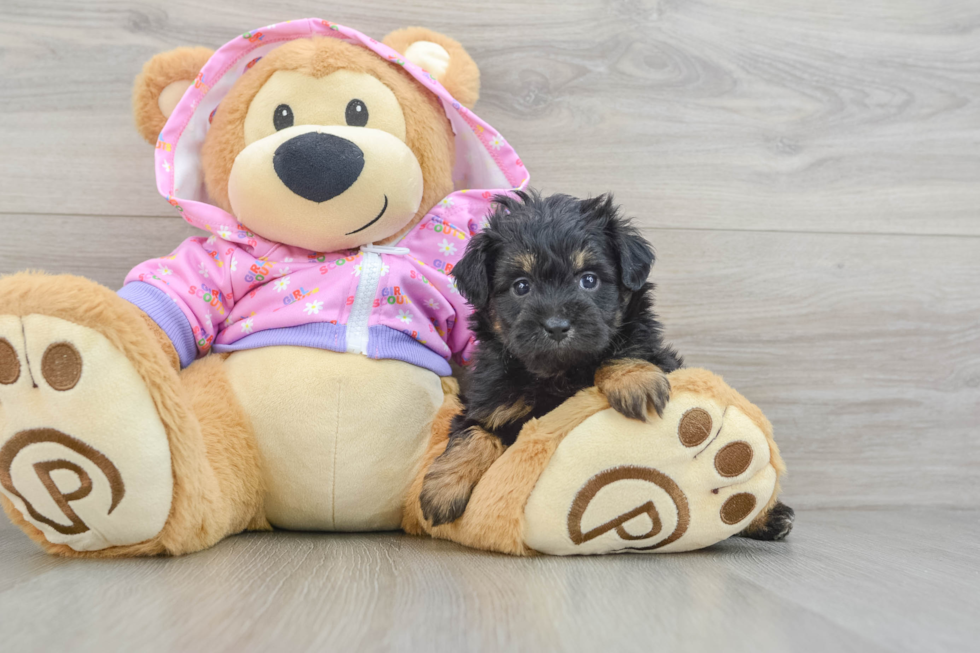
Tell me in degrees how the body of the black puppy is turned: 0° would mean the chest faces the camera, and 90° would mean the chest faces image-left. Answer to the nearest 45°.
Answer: approximately 0°
